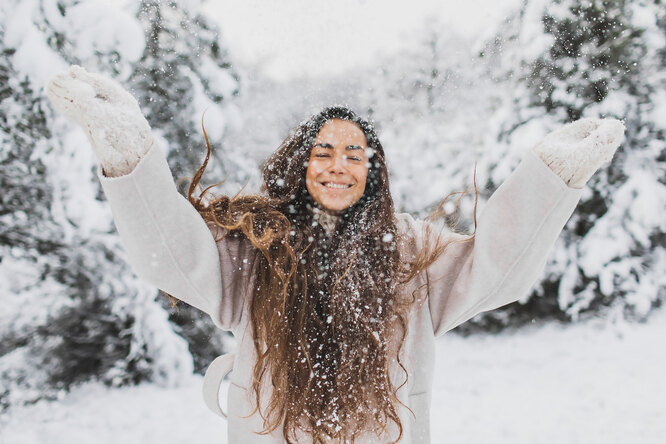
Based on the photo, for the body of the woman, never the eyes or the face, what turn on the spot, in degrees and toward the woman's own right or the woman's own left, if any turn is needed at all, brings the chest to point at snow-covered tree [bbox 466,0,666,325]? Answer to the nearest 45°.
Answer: approximately 135° to the woman's own left

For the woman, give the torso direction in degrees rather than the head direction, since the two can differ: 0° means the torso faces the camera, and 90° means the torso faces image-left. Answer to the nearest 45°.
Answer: approximately 0°

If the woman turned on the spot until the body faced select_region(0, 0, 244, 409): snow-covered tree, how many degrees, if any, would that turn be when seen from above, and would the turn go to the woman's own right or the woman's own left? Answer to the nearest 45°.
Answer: approximately 135° to the woman's own right
